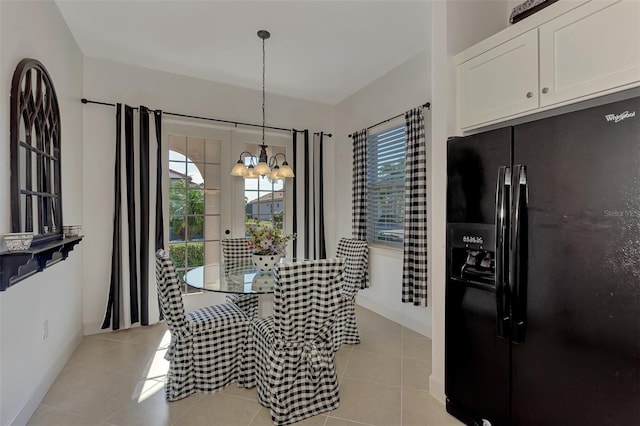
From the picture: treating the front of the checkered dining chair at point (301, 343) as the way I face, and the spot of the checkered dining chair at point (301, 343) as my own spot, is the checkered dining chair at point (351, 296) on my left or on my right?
on my right

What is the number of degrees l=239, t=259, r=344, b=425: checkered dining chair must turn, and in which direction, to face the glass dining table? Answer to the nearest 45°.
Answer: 0° — it already faces it

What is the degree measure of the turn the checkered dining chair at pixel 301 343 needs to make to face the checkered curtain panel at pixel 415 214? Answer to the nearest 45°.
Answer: approximately 90° to its right

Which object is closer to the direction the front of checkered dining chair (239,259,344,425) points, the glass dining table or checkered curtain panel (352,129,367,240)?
the glass dining table

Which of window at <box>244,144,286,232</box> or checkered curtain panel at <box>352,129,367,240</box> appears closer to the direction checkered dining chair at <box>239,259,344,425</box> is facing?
the window

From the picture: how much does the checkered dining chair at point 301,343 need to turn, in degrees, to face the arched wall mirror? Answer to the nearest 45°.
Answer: approximately 45° to its left

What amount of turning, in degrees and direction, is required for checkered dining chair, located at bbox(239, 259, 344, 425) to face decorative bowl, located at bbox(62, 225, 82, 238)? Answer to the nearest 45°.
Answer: approximately 45° to its left

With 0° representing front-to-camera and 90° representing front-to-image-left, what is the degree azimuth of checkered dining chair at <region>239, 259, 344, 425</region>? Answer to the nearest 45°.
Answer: approximately 135°

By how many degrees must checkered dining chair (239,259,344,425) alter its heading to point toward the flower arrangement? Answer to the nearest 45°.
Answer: approximately 45° to its right

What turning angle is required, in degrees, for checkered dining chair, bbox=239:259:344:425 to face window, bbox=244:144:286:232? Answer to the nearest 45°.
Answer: approximately 45° to its right
